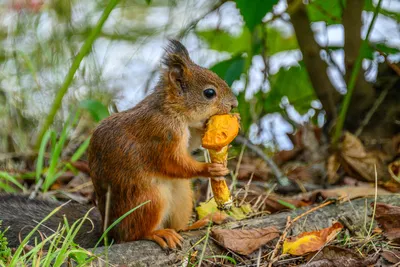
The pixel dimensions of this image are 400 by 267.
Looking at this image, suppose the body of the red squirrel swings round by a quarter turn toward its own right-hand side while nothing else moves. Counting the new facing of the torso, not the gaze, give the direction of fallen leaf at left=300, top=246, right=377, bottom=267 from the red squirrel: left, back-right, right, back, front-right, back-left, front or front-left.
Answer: front-left

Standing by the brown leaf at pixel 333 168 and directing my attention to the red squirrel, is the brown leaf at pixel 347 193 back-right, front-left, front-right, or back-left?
front-left

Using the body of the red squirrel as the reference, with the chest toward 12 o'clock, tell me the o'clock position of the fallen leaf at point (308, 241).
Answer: The fallen leaf is roughly at 1 o'clock from the red squirrel.

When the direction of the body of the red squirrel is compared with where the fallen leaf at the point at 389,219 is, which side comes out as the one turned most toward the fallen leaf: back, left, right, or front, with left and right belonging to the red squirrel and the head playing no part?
front

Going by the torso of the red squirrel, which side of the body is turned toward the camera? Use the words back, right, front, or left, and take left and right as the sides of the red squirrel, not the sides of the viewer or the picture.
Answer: right

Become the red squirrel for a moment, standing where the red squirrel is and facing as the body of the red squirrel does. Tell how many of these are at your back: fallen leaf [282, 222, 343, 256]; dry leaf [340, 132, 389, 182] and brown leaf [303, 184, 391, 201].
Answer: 0

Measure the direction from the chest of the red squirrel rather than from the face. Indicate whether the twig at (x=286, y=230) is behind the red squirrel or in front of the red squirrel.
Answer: in front

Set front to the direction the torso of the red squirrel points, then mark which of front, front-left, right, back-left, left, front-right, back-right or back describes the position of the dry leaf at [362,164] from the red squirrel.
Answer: front-left
